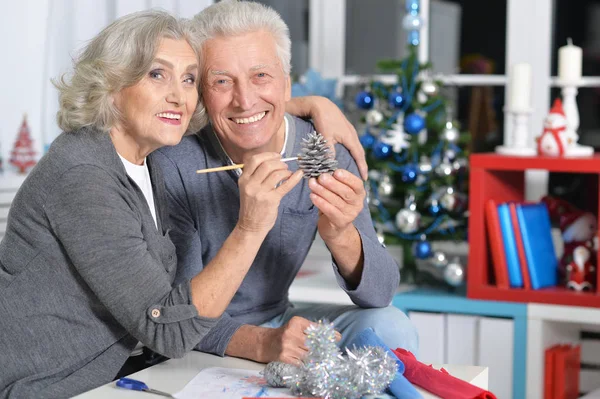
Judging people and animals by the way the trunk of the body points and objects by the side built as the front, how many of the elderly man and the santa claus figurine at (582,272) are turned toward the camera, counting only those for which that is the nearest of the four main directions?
2

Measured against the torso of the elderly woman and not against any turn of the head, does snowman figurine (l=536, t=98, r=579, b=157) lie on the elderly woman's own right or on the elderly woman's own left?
on the elderly woman's own left

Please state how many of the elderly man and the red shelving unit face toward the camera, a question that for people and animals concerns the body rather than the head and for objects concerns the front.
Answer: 2

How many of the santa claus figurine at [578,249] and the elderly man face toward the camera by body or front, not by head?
2

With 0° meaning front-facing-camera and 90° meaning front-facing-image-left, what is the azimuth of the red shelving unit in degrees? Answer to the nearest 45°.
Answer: approximately 0°

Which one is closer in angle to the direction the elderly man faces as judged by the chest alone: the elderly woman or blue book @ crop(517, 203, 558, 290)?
the elderly woman

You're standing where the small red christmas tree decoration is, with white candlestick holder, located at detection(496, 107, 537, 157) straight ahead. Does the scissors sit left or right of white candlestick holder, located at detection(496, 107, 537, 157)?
right

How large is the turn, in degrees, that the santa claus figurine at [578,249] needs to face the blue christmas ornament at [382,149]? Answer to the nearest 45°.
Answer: approximately 90° to its right

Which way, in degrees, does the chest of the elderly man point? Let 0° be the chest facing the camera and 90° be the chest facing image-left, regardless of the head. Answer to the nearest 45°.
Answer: approximately 0°
